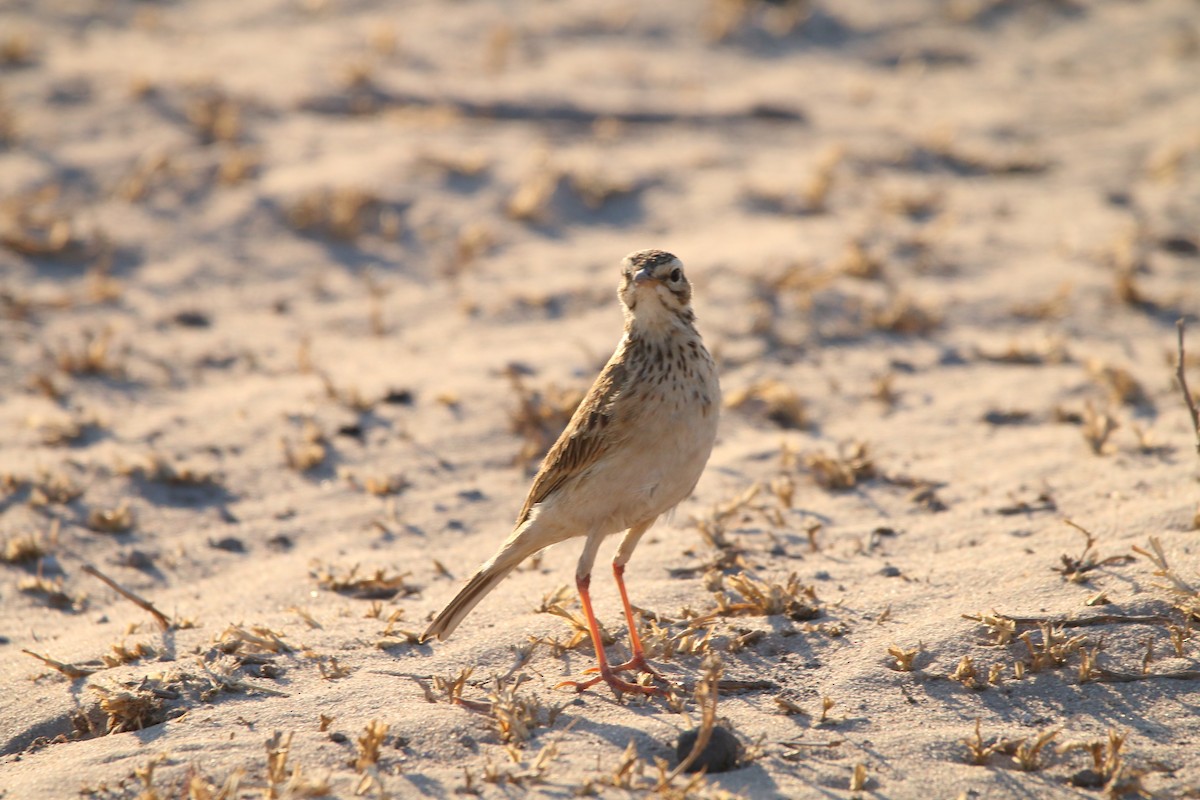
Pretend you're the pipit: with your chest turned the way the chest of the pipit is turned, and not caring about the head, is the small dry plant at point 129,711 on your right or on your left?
on your right

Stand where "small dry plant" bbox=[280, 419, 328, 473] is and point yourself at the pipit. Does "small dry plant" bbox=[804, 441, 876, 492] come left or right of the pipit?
left

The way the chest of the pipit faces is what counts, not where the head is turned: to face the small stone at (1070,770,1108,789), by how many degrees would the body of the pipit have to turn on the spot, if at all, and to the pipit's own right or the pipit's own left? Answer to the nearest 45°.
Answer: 0° — it already faces it

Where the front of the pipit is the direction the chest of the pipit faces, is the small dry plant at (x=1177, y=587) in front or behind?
in front

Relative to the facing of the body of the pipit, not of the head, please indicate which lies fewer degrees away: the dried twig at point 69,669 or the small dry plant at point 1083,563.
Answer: the small dry plant

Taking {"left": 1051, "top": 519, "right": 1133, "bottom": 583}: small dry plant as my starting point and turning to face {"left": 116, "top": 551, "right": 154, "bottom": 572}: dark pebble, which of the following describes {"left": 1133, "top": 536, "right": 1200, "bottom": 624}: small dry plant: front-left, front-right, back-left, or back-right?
back-left

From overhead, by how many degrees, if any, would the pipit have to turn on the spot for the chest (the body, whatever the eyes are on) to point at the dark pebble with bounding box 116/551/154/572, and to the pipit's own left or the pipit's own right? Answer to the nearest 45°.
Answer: approximately 180°

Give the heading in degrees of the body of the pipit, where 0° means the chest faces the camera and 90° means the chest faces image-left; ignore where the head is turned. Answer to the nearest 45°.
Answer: approximately 315°

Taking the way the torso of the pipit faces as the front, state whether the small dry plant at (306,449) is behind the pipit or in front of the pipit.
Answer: behind

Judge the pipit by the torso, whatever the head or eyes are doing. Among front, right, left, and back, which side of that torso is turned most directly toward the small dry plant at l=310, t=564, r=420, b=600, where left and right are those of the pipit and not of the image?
back

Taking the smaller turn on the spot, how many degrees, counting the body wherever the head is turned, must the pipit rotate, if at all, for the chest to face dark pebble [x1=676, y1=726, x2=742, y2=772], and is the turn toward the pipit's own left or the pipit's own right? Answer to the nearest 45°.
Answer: approximately 45° to the pipit's own right

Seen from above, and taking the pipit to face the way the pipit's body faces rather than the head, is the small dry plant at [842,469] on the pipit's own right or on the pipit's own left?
on the pipit's own left

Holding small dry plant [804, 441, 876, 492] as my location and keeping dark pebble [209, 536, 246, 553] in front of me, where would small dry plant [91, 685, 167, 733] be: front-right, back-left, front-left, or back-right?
front-left

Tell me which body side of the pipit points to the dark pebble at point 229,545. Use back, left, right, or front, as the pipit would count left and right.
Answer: back
